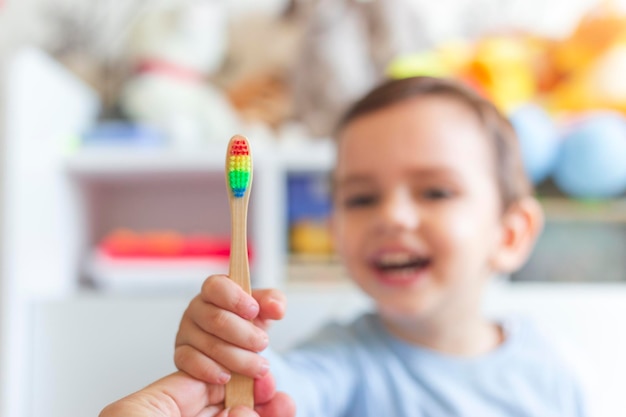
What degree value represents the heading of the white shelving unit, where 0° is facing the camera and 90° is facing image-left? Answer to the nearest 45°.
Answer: approximately 0°

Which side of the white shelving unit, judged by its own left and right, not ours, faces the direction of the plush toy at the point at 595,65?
left

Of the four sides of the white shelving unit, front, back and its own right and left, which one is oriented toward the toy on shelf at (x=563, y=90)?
left

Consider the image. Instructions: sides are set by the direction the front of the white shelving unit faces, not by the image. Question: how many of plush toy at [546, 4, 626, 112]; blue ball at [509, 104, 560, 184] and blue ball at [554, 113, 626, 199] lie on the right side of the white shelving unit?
0
